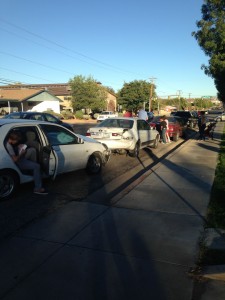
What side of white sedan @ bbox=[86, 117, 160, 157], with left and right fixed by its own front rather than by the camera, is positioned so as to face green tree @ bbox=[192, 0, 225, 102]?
front

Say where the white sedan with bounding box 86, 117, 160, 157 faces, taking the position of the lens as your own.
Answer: facing away from the viewer and to the right of the viewer

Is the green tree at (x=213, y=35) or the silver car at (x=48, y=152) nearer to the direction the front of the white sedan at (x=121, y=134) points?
the green tree
